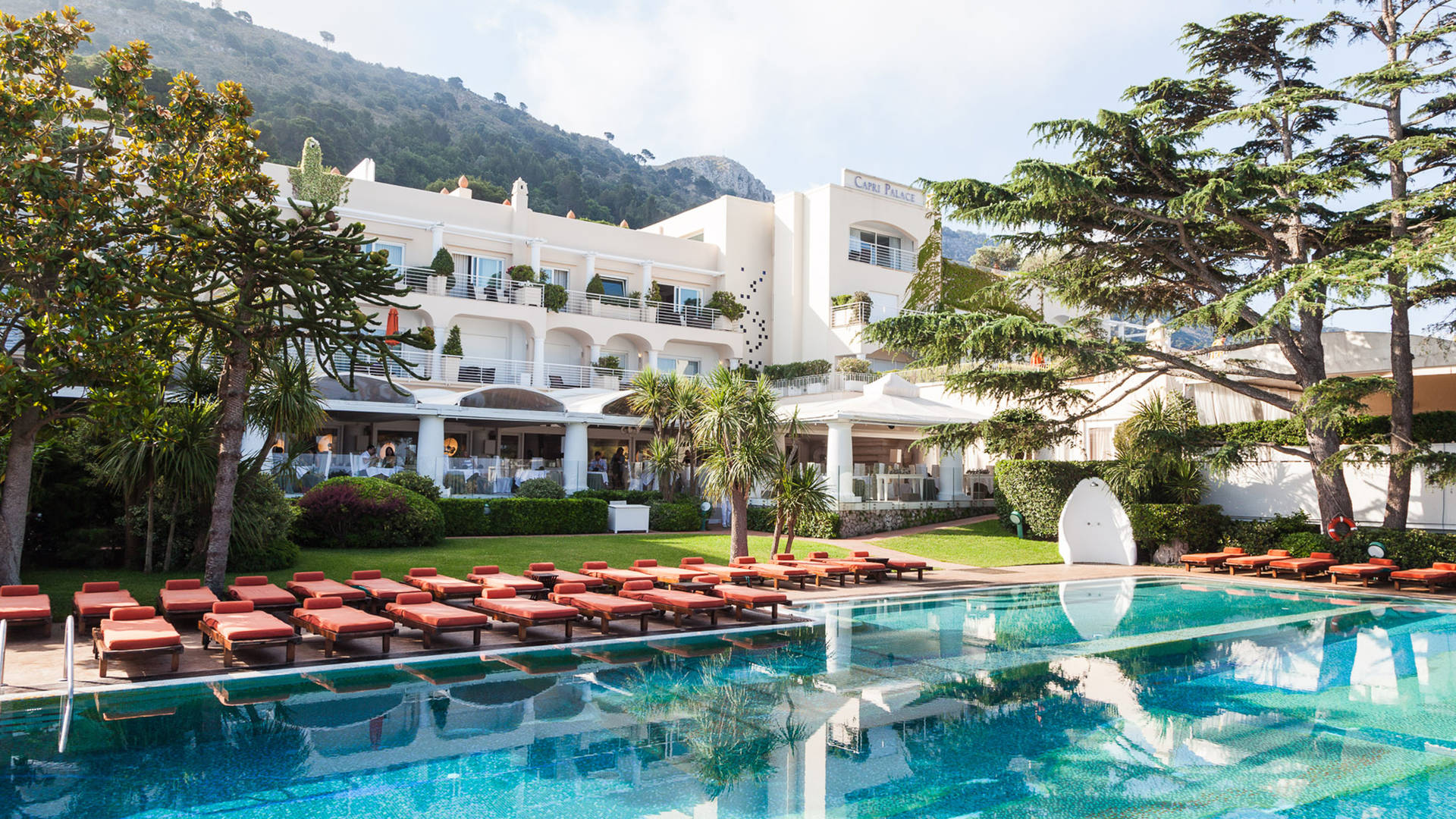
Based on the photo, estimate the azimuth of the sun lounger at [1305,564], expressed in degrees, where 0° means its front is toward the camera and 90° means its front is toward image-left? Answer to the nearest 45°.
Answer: approximately 45°

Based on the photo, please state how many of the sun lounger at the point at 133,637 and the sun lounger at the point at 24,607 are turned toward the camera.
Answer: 2

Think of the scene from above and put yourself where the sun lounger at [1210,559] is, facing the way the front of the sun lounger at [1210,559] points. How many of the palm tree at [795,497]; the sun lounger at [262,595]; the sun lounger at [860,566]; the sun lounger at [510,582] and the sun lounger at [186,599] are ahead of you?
5

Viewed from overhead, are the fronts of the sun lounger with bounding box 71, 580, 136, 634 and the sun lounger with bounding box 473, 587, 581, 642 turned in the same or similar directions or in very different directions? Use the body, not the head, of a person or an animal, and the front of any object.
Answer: same or similar directions

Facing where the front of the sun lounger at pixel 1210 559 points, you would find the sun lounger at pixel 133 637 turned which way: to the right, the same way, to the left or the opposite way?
to the left

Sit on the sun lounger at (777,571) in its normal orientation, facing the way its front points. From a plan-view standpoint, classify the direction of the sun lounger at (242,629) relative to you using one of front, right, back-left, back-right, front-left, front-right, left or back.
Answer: right

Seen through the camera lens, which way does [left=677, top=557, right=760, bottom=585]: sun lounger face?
facing the viewer and to the right of the viewer

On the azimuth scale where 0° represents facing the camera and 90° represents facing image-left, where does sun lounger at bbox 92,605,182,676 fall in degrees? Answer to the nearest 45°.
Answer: approximately 0°

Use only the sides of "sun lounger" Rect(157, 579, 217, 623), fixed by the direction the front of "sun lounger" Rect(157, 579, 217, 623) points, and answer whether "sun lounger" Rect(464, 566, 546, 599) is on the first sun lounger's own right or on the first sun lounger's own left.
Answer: on the first sun lounger's own left

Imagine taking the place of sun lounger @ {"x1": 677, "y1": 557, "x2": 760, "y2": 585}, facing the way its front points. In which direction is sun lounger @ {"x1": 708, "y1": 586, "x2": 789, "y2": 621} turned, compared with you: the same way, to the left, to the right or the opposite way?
the same way

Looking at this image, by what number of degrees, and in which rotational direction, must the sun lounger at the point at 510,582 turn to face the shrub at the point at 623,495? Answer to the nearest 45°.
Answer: approximately 135° to its left

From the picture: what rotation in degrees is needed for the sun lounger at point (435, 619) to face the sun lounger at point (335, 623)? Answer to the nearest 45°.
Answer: approximately 135° to its right

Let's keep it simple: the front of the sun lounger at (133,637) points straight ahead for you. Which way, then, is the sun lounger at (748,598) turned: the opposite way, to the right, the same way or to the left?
the same way

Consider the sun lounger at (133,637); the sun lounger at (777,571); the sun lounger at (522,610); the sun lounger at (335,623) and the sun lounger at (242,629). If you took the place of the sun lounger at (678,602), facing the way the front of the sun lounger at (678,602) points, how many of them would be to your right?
4

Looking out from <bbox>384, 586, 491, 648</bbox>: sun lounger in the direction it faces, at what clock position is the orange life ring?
The orange life ring is roughly at 10 o'clock from the sun lounger.

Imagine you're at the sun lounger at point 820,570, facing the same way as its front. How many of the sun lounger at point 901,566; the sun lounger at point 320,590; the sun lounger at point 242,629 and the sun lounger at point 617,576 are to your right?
3

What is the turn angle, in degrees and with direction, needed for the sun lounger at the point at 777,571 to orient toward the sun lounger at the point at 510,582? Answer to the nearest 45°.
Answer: approximately 90° to its right

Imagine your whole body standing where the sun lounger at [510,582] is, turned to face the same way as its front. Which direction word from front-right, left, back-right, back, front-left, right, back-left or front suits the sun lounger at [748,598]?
front-left

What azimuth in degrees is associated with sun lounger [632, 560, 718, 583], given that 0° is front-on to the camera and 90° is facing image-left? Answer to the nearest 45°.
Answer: approximately 315°

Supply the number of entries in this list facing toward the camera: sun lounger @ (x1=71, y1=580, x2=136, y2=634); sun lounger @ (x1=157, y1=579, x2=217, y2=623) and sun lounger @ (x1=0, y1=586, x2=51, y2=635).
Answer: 3
